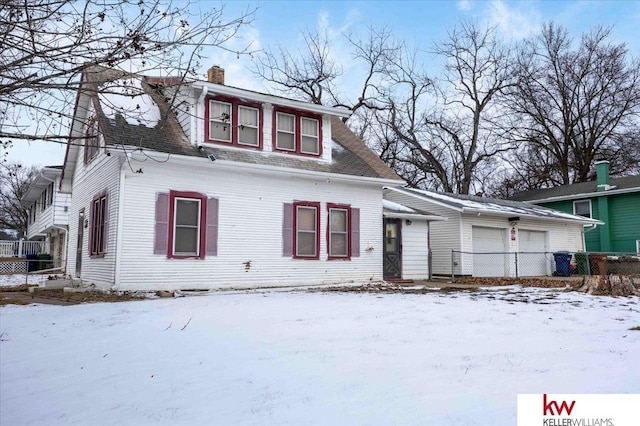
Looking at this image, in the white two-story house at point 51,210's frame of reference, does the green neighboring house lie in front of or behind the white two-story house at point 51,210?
behind

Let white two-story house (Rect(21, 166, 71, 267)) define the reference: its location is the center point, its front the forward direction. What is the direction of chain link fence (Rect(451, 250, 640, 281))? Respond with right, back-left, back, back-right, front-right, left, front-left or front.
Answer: back-left

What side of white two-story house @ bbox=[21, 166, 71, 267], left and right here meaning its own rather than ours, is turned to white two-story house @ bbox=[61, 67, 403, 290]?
left

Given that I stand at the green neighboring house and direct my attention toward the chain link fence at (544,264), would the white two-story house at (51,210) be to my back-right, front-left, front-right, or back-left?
front-right

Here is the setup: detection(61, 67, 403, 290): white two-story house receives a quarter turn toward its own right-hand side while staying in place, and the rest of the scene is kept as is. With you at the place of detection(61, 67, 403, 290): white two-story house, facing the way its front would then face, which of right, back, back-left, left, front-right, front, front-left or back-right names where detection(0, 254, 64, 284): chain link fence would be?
front-left

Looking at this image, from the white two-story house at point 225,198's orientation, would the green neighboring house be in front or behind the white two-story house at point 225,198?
behind
